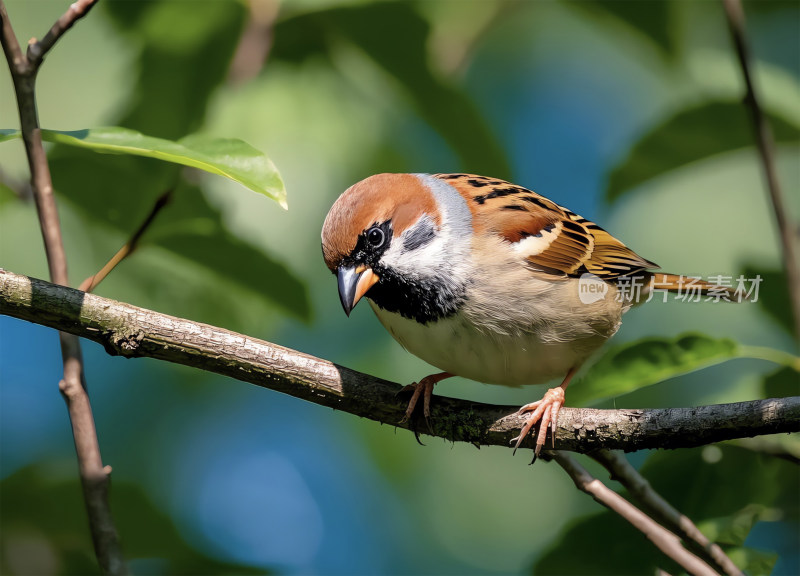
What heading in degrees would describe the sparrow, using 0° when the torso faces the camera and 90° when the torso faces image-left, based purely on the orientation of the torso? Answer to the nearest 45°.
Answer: approximately 45°

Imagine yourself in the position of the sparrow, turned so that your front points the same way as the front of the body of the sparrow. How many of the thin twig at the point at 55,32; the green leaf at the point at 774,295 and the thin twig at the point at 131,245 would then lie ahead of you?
2

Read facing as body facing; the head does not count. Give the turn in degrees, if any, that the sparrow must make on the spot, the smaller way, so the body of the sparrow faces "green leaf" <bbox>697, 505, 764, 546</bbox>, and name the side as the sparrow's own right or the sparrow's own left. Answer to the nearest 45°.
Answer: approximately 135° to the sparrow's own left

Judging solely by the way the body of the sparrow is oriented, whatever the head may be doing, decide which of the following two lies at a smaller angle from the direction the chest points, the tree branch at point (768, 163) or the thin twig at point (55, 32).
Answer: the thin twig
